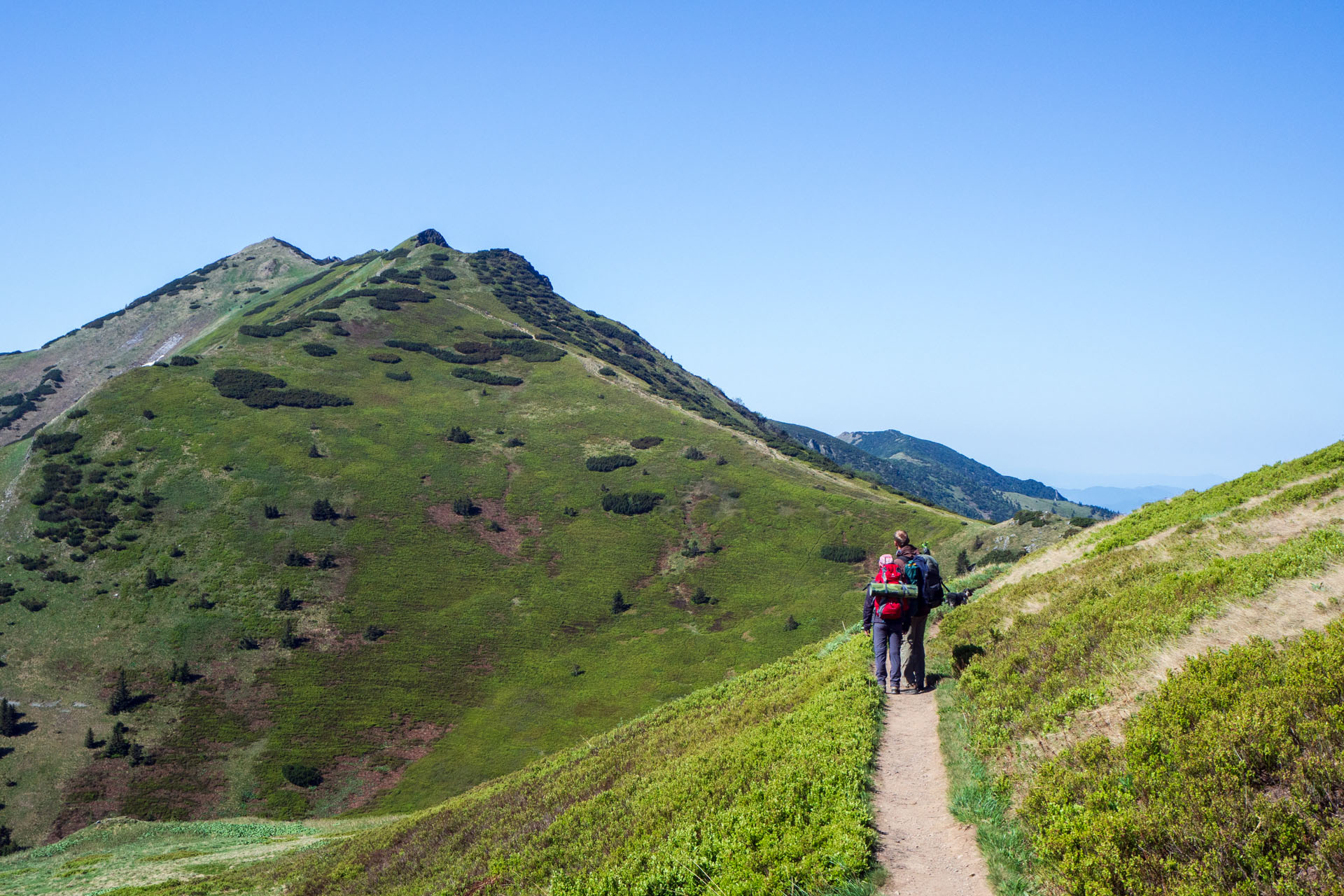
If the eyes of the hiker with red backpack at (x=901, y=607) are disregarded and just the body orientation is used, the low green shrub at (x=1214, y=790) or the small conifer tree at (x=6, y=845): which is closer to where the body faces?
the small conifer tree

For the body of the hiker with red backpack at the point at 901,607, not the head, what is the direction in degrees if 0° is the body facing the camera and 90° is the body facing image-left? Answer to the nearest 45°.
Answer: approximately 180°

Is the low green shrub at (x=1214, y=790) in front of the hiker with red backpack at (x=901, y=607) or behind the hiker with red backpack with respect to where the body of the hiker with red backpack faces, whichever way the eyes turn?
behind

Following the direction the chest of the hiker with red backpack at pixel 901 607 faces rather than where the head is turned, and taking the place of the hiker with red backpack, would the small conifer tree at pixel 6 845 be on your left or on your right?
on your left
